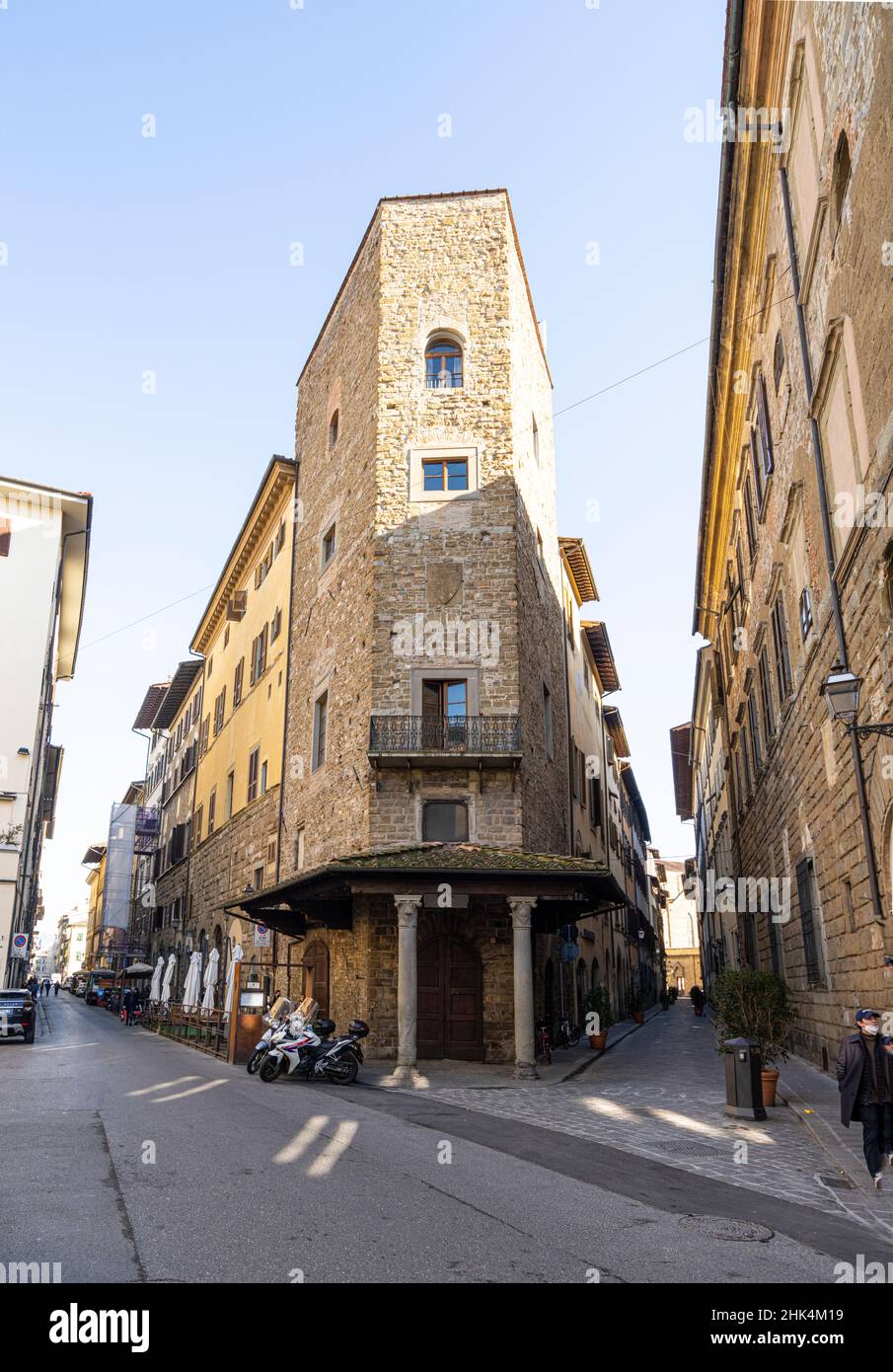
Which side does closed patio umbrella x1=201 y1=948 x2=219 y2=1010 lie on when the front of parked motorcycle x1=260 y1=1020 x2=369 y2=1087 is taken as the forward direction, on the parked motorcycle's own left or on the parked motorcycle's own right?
on the parked motorcycle's own right

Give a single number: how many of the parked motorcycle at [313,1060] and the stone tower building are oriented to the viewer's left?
1

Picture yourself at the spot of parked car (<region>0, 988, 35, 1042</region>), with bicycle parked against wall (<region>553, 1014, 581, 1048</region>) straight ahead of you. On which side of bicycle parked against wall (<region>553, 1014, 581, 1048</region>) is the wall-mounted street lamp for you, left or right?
right

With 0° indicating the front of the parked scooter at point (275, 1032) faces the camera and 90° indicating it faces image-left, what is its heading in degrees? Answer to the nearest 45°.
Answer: approximately 45°

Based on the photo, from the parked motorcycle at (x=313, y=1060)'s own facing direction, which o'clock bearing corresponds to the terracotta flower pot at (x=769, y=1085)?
The terracotta flower pot is roughly at 7 o'clock from the parked motorcycle.

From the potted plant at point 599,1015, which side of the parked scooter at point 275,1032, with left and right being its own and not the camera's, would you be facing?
back

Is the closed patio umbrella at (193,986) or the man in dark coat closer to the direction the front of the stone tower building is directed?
the man in dark coat

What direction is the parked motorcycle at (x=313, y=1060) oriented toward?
to the viewer's left

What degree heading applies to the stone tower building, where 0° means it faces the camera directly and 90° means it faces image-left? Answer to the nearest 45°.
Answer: approximately 0°

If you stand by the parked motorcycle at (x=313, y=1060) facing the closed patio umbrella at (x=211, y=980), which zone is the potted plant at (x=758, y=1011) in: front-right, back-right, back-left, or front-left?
back-right

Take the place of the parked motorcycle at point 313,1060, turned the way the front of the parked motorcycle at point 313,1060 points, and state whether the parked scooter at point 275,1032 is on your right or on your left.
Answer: on your right

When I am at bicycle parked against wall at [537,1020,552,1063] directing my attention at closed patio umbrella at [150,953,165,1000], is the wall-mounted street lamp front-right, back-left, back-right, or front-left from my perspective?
back-left
